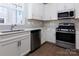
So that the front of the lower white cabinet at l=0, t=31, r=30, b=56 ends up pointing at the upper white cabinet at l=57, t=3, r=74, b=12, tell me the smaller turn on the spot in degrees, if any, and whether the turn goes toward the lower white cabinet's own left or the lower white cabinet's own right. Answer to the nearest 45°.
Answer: approximately 90° to the lower white cabinet's own left

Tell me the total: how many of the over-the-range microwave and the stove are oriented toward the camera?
2

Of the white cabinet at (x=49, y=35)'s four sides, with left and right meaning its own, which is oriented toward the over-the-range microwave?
left

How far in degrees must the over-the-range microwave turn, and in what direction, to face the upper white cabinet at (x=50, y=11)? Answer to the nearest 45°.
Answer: approximately 135° to its right

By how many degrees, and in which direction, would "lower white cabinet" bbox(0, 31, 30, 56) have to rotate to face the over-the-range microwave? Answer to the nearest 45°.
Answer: approximately 90° to its left

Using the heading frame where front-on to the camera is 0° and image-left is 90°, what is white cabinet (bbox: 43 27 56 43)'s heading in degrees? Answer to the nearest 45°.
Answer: approximately 45°
